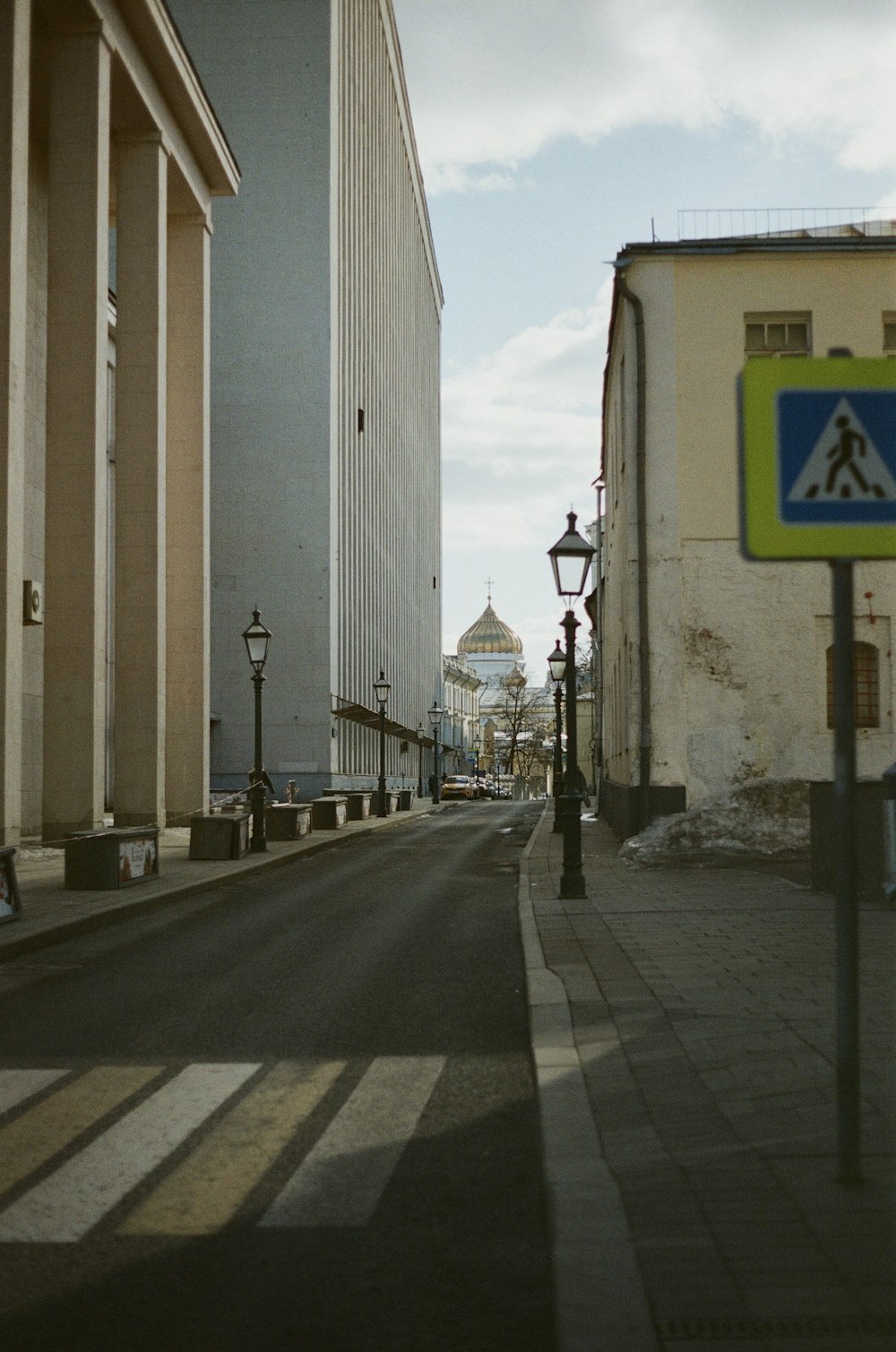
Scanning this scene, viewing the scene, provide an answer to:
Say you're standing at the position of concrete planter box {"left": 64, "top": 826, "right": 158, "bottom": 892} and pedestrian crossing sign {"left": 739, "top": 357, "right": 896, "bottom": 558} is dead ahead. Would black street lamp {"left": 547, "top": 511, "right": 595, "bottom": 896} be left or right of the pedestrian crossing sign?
left

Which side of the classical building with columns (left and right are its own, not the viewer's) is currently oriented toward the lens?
right

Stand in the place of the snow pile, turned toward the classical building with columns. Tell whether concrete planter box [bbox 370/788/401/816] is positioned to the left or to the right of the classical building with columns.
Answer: right

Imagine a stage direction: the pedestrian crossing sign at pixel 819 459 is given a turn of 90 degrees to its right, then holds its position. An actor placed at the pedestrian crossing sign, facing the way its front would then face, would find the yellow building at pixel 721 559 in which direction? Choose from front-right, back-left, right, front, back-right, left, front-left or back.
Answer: right

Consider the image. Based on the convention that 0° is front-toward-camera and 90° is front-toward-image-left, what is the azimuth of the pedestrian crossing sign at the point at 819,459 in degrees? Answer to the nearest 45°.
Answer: approximately 0°

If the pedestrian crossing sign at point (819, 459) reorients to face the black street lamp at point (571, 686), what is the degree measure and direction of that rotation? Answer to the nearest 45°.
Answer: approximately 180°

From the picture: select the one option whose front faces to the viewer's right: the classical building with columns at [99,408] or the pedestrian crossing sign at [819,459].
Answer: the classical building with columns

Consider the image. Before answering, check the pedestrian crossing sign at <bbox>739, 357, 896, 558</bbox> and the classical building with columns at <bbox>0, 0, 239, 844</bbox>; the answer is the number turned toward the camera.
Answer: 1

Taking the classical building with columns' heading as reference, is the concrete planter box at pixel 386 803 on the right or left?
on its left
